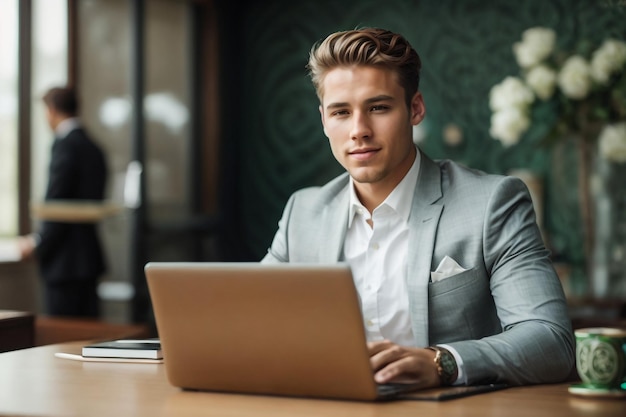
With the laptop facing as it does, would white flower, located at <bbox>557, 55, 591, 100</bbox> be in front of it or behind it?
in front

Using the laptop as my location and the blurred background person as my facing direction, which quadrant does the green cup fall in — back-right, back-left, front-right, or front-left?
back-right

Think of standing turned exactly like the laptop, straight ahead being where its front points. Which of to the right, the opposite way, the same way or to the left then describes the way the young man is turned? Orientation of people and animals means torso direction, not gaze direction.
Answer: the opposite way

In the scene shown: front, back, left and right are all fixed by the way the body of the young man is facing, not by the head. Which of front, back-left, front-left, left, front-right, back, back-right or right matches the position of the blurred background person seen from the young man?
right

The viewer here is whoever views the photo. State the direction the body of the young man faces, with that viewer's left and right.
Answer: facing the viewer and to the left of the viewer

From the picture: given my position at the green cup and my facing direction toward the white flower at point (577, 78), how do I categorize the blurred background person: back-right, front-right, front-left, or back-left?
front-left

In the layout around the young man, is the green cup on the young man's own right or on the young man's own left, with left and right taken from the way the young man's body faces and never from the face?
on the young man's own left

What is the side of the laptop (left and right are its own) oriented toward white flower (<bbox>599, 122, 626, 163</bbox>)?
front

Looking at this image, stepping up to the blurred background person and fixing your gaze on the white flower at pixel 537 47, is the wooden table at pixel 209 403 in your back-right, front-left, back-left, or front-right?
front-right

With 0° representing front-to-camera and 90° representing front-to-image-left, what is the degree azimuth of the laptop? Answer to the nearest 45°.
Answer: approximately 225°

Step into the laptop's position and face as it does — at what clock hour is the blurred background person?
The blurred background person is roughly at 10 o'clock from the laptop.

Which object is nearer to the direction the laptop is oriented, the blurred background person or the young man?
the young man

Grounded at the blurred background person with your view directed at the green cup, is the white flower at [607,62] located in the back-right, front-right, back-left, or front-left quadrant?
front-left

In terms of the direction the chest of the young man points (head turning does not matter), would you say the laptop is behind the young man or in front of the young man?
in front
